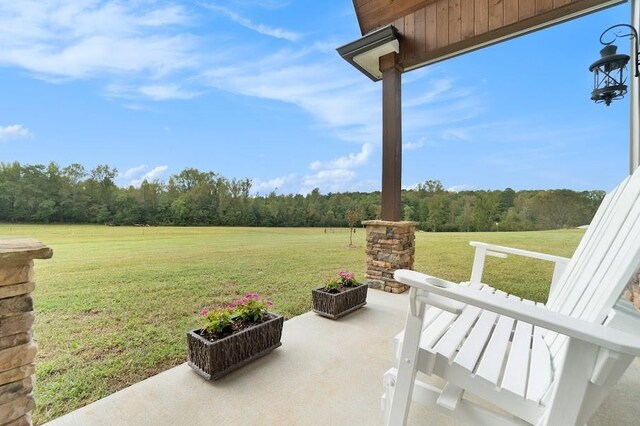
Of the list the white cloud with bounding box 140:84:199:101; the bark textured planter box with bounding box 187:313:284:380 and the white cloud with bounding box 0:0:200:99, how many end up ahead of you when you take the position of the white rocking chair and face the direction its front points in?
3

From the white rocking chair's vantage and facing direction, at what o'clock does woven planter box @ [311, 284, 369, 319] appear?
The woven planter box is roughly at 1 o'clock from the white rocking chair.

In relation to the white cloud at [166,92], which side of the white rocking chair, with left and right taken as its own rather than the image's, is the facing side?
front

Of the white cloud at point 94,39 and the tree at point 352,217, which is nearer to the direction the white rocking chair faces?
the white cloud

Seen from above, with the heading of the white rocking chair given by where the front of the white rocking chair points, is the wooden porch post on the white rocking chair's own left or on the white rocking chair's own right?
on the white rocking chair's own right

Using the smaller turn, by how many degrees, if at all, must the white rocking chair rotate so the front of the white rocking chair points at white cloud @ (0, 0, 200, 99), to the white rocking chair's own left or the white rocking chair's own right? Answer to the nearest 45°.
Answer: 0° — it already faces it

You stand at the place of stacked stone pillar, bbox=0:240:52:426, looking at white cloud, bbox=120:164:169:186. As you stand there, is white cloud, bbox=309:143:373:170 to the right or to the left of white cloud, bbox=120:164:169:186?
right

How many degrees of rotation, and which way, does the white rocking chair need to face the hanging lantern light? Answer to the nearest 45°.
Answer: approximately 90° to its right

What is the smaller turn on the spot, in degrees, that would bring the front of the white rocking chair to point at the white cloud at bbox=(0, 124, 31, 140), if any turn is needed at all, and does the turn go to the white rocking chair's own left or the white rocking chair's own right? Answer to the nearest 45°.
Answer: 0° — it already faces it

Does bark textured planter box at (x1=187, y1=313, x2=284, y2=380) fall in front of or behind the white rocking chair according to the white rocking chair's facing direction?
in front

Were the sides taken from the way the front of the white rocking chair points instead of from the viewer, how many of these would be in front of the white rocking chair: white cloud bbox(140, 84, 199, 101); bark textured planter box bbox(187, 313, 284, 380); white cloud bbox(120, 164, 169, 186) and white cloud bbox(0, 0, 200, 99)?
4

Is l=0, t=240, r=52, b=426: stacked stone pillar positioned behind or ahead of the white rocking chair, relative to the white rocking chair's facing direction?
ahead

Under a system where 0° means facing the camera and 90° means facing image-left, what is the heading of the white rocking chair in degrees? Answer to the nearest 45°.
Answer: approximately 90°
